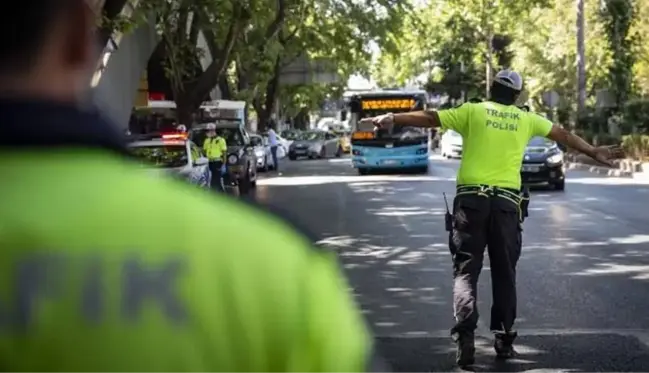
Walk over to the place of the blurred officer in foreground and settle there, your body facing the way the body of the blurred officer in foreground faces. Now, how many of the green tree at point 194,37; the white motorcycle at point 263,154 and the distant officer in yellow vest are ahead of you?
3

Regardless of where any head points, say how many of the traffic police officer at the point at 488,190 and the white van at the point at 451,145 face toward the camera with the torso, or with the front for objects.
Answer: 1

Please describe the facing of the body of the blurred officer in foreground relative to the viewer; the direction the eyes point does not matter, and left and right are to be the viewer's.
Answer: facing away from the viewer

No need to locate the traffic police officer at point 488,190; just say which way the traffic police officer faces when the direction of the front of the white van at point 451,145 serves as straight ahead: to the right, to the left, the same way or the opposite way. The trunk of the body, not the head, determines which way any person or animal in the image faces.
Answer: the opposite way

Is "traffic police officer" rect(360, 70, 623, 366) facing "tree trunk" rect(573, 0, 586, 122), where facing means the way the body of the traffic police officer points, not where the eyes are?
yes

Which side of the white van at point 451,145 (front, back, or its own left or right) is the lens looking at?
front

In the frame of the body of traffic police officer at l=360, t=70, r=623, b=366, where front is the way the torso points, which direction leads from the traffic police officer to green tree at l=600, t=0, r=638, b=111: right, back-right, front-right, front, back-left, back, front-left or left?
front

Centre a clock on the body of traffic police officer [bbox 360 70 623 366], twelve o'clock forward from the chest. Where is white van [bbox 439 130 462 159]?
The white van is roughly at 12 o'clock from the traffic police officer.

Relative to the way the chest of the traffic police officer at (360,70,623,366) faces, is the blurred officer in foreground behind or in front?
behind

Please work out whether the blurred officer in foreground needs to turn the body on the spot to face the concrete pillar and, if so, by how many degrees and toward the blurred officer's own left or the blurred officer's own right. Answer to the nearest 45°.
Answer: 0° — they already face it

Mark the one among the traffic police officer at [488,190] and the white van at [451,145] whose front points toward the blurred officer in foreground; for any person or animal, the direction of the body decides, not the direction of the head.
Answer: the white van

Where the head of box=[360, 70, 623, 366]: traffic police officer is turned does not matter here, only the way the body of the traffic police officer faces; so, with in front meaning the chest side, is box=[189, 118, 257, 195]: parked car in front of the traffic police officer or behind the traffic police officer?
in front

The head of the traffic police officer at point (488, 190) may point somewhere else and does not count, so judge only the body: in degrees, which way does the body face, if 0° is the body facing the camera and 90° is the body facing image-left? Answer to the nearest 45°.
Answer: approximately 180°

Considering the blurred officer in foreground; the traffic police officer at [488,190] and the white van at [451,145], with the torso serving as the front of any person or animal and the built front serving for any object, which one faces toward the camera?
the white van

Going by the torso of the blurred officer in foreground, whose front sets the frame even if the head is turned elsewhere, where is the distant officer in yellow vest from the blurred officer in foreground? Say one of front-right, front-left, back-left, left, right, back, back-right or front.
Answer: front
